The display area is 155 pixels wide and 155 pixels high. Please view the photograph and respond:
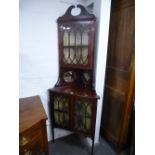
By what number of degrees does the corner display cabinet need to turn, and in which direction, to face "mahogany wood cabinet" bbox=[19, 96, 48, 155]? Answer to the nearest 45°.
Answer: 0° — it already faces it

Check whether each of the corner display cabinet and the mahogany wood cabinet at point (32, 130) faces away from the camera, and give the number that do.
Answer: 0

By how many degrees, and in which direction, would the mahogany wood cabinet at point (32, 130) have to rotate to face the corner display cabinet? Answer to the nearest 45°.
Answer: approximately 90° to its left

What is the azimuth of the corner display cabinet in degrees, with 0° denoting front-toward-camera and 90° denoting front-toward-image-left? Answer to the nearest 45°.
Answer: approximately 45°

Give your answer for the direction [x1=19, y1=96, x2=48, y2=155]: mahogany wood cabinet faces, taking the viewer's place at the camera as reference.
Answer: facing the viewer and to the right of the viewer
